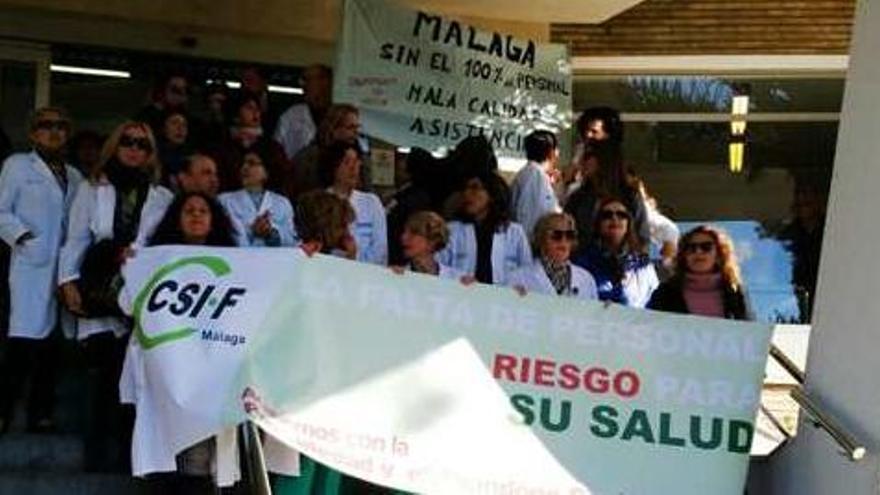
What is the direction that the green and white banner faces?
toward the camera

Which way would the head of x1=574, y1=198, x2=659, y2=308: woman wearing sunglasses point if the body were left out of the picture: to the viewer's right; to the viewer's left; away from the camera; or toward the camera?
toward the camera

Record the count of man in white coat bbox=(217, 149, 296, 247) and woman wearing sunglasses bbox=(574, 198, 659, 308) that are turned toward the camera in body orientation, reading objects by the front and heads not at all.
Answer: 2

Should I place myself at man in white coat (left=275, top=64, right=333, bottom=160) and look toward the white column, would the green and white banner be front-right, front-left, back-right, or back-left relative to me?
front-right

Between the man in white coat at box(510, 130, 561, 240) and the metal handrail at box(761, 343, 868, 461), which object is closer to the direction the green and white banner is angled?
the metal handrail

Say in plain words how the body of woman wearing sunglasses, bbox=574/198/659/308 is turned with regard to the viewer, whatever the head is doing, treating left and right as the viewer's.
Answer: facing the viewer

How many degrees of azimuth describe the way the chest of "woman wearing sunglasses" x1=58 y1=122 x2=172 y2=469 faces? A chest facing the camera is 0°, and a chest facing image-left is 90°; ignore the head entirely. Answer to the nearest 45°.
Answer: approximately 315°

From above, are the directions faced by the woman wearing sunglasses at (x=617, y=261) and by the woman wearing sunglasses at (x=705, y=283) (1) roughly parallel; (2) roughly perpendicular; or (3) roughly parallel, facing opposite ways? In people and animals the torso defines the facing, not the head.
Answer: roughly parallel

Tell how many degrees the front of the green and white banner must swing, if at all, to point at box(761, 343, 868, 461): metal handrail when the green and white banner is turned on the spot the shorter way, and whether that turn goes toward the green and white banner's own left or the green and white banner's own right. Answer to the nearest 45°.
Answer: approximately 90° to the green and white banner's own left

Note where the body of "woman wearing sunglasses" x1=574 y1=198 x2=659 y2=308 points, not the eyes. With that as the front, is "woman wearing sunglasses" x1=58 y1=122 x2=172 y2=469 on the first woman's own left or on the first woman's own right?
on the first woman's own right
